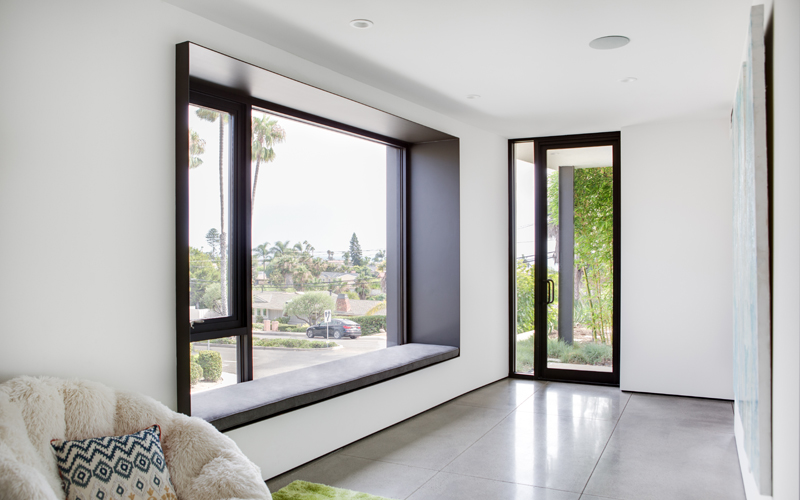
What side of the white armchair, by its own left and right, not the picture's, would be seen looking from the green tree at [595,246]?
left

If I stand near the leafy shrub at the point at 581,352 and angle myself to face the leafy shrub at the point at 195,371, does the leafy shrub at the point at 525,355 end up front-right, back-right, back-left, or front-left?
front-right

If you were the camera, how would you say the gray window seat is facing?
facing the viewer and to the right of the viewer

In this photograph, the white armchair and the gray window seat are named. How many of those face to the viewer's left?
0

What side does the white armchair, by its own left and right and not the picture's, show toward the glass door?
left

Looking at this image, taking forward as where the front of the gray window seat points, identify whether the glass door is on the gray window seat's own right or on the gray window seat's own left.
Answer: on the gray window seat's own left

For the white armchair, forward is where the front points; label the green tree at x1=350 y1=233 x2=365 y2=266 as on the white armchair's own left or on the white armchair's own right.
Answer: on the white armchair's own left

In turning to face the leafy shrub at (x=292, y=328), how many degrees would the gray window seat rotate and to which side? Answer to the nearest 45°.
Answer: approximately 135° to its left
